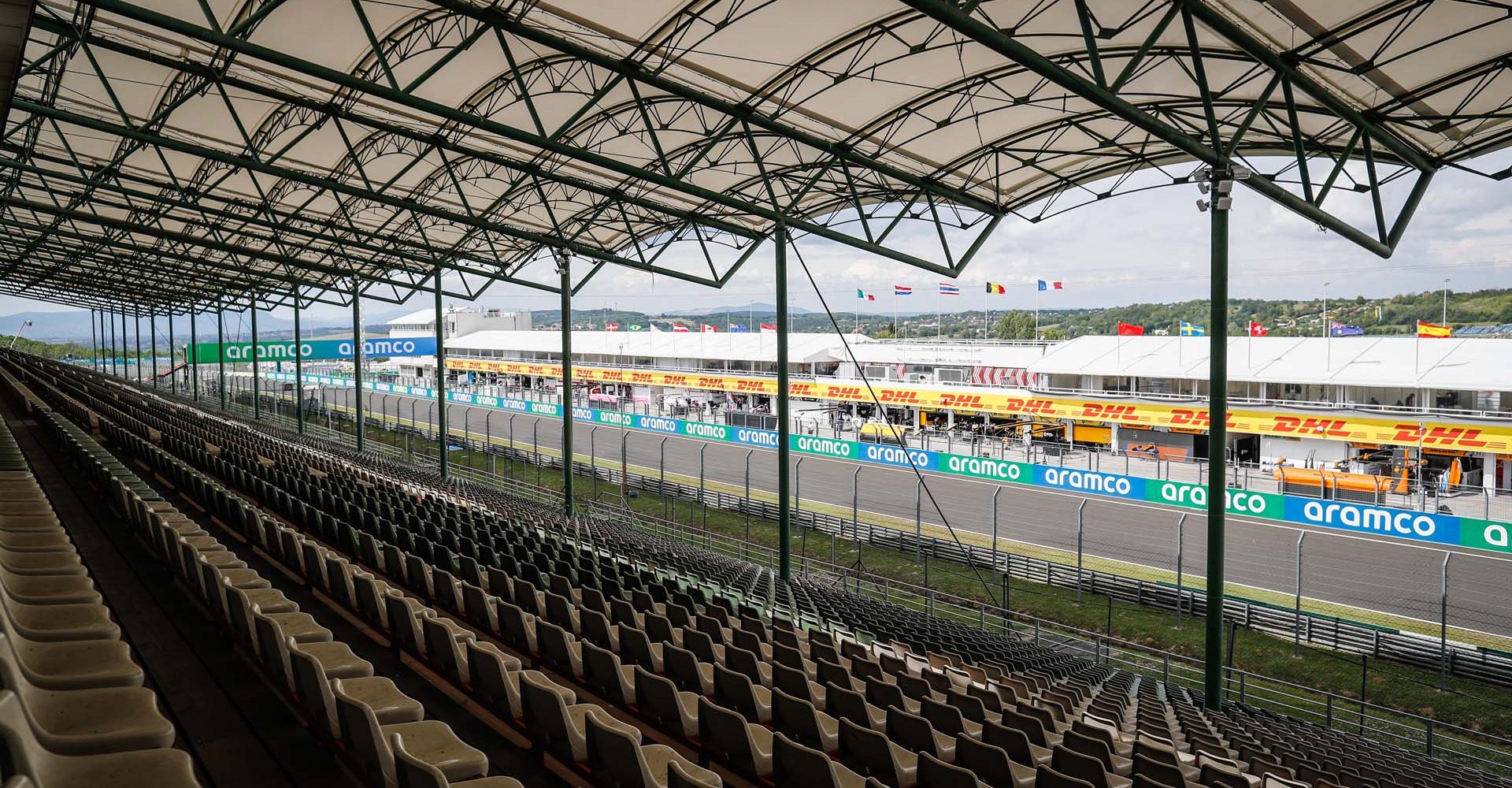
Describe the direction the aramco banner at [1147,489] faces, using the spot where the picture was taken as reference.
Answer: facing the viewer and to the left of the viewer

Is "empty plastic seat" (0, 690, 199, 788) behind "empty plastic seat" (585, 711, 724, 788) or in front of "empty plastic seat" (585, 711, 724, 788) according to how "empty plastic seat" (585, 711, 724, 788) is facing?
behind

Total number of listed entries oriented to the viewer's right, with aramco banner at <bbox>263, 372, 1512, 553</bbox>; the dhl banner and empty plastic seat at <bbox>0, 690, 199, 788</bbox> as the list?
1

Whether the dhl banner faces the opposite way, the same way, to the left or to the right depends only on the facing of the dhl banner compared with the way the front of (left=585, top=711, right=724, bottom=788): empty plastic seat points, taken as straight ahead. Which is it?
the opposite way

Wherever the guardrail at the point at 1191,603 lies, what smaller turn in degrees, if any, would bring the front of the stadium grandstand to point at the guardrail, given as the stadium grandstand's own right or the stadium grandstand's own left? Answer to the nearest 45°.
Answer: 0° — it already faces it

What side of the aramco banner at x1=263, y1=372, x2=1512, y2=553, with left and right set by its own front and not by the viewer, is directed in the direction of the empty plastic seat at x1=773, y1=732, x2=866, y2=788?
front

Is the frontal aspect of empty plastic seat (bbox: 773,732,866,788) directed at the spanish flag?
yes

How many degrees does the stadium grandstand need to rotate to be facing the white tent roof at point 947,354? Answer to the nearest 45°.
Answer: approximately 45° to its left

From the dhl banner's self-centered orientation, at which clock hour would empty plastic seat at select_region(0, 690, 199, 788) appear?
The empty plastic seat is roughly at 11 o'clock from the dhl banner.

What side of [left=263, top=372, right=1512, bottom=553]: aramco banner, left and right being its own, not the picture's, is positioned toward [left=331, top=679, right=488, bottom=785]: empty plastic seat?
front

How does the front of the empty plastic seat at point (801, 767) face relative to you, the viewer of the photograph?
facing away from the viewer and to the right of the viewer

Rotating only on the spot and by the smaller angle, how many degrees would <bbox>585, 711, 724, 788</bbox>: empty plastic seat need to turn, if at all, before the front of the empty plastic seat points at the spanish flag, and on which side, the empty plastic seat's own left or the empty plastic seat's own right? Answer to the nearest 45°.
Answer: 0° — it already faces it

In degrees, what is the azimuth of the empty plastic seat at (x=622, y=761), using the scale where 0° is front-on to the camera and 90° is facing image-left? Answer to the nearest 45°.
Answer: approximately 225°

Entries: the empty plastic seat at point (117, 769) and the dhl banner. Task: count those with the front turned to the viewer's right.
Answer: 1

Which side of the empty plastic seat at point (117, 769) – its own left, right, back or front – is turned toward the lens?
right

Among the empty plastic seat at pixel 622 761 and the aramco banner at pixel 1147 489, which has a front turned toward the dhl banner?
the empty plastic seat

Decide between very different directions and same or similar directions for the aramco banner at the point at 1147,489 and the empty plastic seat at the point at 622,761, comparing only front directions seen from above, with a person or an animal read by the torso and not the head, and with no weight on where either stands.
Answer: very different directions

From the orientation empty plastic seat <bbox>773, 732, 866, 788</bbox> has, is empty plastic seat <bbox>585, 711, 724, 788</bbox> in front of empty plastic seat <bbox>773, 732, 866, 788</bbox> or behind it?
behind
